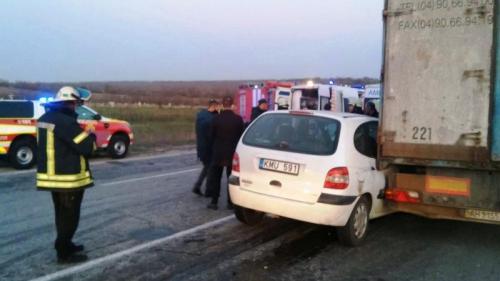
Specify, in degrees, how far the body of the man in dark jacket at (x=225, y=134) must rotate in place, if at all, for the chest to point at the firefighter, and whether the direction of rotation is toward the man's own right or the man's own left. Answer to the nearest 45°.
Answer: approximately 135° to the man's own left

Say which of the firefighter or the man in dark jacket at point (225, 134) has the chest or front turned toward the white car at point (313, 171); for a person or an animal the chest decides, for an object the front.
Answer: the firefighter

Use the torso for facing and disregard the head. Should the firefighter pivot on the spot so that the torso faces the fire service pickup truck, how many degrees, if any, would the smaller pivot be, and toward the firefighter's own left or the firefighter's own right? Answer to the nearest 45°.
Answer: approximately 90° to the firefighter's own left

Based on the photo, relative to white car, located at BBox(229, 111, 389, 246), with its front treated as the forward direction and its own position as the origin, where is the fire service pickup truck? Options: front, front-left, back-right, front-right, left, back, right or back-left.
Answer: left

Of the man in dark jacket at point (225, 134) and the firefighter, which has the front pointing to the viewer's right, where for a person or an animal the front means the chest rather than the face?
the firefighter

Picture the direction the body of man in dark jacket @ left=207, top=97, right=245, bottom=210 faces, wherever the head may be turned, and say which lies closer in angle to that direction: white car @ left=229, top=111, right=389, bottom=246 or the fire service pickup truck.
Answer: the fire service pickup truck

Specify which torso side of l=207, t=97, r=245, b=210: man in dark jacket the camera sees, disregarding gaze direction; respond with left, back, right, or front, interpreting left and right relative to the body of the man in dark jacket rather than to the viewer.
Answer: back

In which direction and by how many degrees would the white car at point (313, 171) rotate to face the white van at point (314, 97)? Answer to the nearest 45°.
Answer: approximately 45° to its left

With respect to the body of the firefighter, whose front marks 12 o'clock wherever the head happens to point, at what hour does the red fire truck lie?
The red fire truck is roughly at 10 o'clock from the firefighter.

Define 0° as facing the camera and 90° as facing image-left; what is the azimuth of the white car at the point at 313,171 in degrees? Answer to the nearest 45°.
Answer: approximately 225°

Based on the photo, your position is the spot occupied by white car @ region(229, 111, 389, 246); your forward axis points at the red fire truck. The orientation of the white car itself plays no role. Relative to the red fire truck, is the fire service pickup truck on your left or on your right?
left

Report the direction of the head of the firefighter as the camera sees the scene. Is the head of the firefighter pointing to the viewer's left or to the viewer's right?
to the viewer's right

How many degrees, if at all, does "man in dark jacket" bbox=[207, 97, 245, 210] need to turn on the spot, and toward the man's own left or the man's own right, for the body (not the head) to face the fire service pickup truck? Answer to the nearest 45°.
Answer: approximately 45° to the man's own left

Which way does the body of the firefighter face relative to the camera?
to the viewer's right

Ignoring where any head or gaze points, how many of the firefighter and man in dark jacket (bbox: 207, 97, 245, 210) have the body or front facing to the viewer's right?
1
